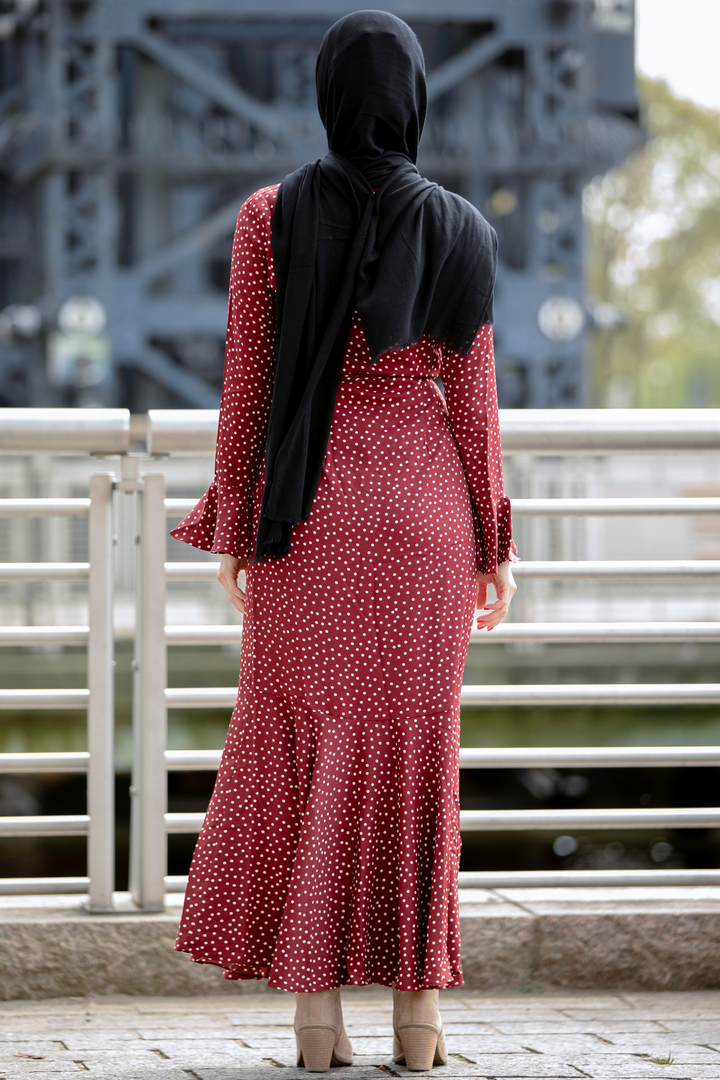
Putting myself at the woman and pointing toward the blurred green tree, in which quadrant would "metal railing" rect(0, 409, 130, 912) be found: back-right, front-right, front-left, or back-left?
front-left

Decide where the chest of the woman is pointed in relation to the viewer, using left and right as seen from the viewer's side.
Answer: facing away from the viewer

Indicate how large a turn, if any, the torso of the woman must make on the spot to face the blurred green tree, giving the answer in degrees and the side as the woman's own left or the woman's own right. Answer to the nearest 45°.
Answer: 0° — they already face it

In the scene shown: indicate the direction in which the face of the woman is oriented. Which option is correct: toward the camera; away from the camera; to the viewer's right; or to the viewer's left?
away from the camera

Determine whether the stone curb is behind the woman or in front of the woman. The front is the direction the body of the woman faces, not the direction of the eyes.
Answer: in front

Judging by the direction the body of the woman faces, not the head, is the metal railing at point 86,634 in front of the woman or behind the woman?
in front
